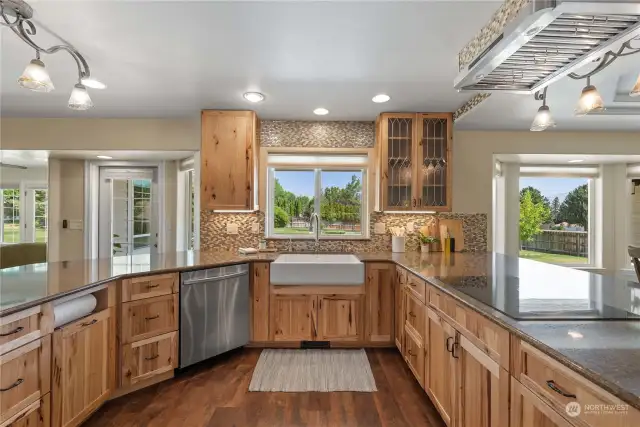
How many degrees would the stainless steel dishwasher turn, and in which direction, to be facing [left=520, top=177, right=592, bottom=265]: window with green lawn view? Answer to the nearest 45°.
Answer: approximately 45° to its left

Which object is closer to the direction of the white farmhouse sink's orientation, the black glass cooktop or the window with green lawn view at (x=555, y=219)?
the black glass cooktop

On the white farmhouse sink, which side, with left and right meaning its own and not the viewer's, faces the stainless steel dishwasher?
right

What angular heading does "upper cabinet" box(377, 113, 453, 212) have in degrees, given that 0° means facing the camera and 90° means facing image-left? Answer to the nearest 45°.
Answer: approximately 0°

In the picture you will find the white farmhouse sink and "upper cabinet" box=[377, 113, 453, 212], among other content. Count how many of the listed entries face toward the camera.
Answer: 2

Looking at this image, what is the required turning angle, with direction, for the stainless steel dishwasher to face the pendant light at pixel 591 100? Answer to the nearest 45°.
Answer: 0° — it already faces it
